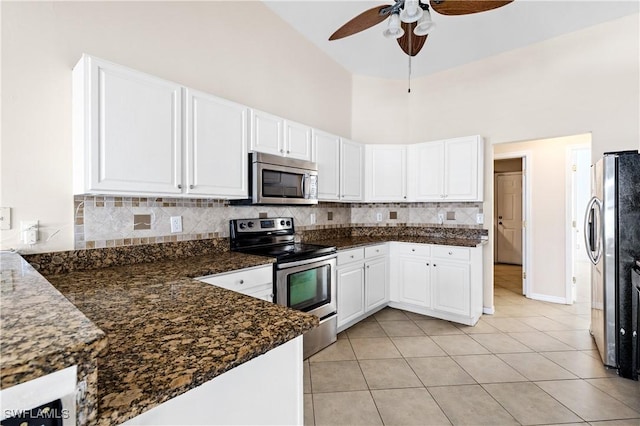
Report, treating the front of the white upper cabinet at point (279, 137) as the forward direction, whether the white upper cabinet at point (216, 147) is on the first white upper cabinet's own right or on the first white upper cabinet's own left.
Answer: on the first white upper cabinet's own right

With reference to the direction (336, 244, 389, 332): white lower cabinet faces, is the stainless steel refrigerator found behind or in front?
in front

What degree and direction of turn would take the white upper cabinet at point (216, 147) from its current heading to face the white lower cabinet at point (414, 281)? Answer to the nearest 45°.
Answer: approximately 45° to its left

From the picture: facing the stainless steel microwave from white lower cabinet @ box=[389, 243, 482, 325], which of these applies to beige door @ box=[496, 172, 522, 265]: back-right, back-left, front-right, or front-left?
back-right

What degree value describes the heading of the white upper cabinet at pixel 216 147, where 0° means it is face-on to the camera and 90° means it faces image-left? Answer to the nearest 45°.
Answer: approximately 315°

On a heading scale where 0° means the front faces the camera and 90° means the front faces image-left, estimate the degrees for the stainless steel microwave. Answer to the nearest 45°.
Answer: approximately 315°

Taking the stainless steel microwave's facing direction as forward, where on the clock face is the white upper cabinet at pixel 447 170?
The white upper cabinet is roughly at 10 o'clock from the stainless steel microwave.

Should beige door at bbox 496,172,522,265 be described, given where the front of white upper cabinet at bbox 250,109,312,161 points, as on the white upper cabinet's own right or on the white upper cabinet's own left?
on the white upper cabinet's own left

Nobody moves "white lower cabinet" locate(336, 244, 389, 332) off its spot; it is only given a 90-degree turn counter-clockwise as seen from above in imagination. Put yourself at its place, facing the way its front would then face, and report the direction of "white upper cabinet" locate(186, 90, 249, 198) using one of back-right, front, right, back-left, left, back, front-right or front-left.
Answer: back
